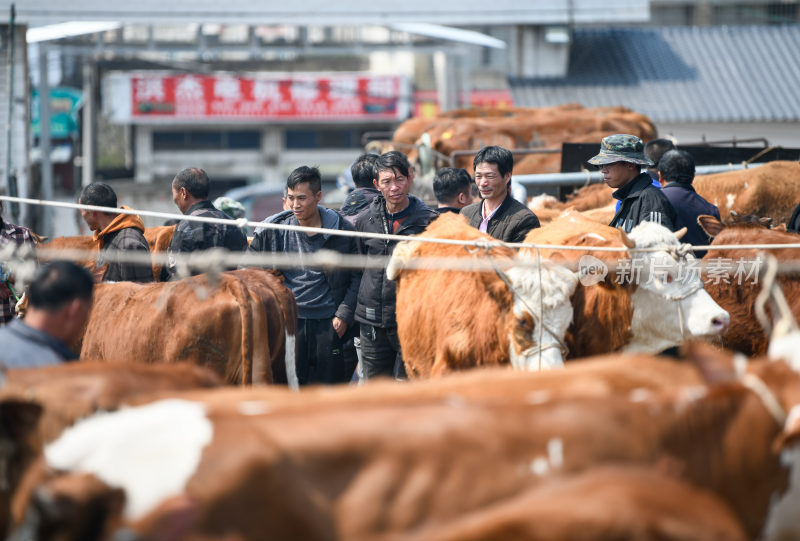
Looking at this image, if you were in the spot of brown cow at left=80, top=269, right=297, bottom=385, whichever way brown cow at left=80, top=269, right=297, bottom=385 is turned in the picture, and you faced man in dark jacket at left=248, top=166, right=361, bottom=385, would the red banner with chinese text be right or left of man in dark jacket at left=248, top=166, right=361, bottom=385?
left

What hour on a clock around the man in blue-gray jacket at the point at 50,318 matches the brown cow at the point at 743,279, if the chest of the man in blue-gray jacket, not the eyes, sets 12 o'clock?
The brown cow is roughly at 1 o'clock from the man in blue-gray jacket.

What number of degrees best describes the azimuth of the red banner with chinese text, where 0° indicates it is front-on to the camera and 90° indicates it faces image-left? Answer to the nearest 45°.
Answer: approximately 0°

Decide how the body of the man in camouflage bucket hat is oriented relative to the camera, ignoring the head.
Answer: to the viewer's left

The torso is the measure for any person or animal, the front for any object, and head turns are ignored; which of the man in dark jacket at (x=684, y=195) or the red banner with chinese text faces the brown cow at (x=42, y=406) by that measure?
the red banner with chinese text

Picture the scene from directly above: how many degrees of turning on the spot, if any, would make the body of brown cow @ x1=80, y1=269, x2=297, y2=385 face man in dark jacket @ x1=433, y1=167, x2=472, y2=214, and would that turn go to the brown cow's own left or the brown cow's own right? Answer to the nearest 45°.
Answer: approximately 90° to the brown cow's own right

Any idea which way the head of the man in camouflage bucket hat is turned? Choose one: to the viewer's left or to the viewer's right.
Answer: to the viewer's left

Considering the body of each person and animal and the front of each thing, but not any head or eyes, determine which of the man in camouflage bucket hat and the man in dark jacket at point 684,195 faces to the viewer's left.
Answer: the man in camouflage bucket hat

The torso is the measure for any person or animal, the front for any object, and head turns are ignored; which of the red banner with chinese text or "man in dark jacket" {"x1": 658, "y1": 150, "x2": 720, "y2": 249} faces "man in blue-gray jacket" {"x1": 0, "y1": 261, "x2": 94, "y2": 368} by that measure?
the red banner with chinese text

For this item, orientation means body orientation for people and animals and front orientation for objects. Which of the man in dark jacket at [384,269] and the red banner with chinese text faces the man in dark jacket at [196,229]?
the red banner with chinese text

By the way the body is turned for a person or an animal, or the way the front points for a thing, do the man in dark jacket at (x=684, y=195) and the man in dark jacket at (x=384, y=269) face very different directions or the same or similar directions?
very different directions

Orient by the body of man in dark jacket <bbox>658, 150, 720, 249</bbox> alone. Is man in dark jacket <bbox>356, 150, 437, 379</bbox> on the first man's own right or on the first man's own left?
on the first man's own left

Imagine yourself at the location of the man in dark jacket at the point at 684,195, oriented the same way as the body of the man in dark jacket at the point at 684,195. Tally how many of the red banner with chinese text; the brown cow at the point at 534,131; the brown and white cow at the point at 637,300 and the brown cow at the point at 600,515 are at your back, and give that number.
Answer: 2

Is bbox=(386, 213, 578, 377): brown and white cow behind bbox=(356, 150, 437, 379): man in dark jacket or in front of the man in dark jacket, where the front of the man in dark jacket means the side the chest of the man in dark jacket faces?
in front

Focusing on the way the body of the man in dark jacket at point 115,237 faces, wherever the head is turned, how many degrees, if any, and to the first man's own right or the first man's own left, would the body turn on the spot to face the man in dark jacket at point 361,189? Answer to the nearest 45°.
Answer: approximately 135° to the first man's own right

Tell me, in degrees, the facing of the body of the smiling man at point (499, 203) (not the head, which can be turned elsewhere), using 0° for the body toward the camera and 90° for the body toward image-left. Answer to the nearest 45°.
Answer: approximately 45°
